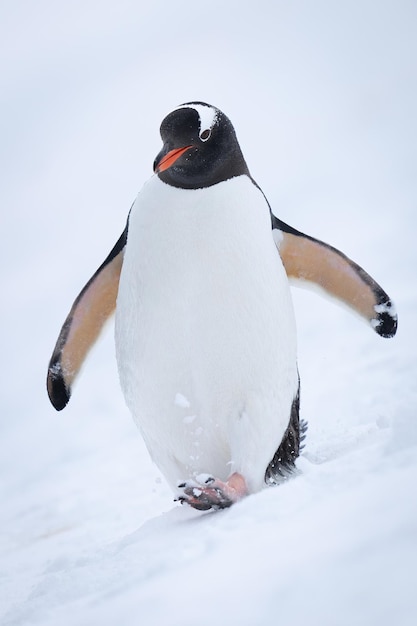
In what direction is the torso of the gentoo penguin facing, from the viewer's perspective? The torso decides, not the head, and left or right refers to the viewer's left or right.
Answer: facing the viewer and to the left of the viewer
